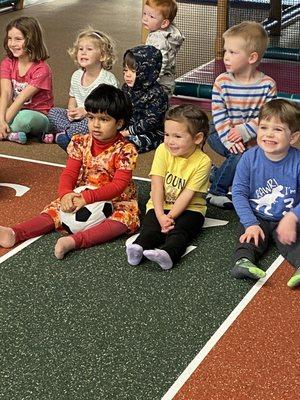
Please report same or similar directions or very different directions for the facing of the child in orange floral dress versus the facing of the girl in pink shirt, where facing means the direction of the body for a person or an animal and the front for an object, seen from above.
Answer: same or similar directions

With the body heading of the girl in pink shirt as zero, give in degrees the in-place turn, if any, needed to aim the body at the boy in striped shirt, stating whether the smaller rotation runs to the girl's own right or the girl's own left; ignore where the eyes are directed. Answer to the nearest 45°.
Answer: approximately 90° to the girl's own left

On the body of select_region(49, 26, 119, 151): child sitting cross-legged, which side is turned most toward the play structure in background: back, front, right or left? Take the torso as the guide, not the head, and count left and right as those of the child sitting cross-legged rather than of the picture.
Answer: back

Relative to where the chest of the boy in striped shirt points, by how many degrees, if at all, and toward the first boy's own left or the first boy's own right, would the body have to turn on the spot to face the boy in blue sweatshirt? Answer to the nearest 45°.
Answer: approximately 45° to the first boy's own left

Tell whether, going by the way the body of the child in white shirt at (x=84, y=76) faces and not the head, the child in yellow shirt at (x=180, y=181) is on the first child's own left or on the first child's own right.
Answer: on the first child's own left

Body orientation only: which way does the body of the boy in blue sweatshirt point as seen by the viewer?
toward the camera

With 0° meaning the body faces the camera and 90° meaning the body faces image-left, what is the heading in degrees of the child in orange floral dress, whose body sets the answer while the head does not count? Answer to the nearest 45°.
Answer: approximately 45°

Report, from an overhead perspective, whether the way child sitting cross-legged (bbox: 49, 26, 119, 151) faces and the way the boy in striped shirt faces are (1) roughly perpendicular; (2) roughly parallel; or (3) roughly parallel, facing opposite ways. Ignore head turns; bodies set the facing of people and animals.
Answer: roughly parallel

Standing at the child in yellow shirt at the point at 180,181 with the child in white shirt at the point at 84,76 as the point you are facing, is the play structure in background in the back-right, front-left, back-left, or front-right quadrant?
front-right

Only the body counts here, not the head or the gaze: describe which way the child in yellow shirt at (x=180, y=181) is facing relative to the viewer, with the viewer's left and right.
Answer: facing the viewer and to the left of the viewer

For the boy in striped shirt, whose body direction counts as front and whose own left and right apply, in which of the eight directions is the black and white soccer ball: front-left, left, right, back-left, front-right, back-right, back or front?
front

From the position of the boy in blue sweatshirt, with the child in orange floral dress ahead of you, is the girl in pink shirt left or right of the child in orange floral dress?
right

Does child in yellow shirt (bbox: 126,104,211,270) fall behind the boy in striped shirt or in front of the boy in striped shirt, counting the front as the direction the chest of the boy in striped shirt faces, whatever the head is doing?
in front

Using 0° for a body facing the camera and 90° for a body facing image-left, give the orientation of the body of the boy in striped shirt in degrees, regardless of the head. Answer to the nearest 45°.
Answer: approximately 45°

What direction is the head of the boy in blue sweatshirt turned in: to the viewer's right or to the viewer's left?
to the viewer's left

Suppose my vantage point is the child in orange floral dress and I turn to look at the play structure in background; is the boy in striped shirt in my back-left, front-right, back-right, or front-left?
front-right
